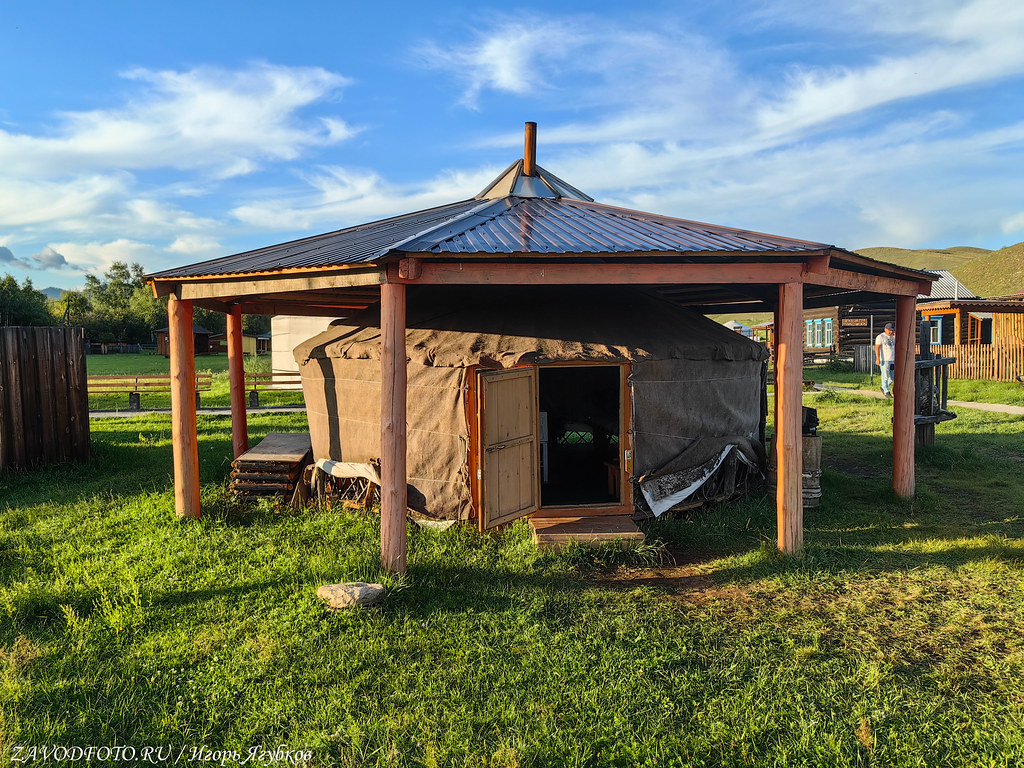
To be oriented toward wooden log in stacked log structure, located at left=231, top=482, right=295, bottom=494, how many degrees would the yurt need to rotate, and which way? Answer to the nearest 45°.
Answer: approximately 90° to its right

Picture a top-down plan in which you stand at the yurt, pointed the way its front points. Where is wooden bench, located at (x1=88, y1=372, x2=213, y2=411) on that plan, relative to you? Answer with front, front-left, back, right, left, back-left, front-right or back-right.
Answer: back-right

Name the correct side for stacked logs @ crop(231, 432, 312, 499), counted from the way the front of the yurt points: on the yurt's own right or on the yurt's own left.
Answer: on the yurt's own right

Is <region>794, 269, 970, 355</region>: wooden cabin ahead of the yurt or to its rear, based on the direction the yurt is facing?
to the rear

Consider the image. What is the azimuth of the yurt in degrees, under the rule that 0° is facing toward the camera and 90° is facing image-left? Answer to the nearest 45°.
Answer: approximately 0°

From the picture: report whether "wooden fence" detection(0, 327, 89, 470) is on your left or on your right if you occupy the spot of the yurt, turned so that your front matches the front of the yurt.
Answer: on your right

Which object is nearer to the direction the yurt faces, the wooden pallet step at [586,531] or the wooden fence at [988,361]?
the wooden pallet step
